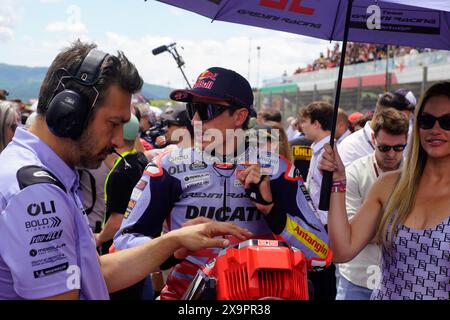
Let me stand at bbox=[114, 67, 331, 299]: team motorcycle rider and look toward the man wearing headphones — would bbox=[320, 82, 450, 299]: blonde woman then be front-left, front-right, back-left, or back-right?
back-left

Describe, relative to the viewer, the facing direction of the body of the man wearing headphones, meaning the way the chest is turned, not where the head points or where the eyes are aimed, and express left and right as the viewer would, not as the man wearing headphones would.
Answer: facing to the right of the viewer

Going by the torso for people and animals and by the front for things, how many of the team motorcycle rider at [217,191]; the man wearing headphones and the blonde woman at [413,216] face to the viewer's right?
1

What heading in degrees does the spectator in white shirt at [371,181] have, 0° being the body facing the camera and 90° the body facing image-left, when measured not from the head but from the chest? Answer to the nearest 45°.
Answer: approximately 315°

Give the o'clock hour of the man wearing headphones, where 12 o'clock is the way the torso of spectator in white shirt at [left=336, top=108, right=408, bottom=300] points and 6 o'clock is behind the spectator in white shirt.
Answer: The man wearing headphones is roughly at 2 o'clock from the spectator in white shirt.

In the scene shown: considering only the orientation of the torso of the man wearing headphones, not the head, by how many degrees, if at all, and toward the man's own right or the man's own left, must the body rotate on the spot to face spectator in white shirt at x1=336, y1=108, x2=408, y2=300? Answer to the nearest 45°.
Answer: approximately 45° to the man's own left

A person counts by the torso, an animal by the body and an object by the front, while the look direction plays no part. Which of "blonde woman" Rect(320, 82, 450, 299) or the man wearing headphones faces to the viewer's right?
the man wearing headphones

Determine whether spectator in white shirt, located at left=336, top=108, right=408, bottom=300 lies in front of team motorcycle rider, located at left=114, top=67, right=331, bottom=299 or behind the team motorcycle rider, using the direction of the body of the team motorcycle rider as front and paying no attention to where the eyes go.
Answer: behind

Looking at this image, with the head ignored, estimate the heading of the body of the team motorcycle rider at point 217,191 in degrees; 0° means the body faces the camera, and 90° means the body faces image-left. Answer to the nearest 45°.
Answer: approximately 0°

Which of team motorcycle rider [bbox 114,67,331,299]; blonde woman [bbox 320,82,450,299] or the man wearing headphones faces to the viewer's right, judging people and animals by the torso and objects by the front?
the man wearing headphones

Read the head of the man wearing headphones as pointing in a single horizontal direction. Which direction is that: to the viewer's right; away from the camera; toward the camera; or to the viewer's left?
to the viewer's right
